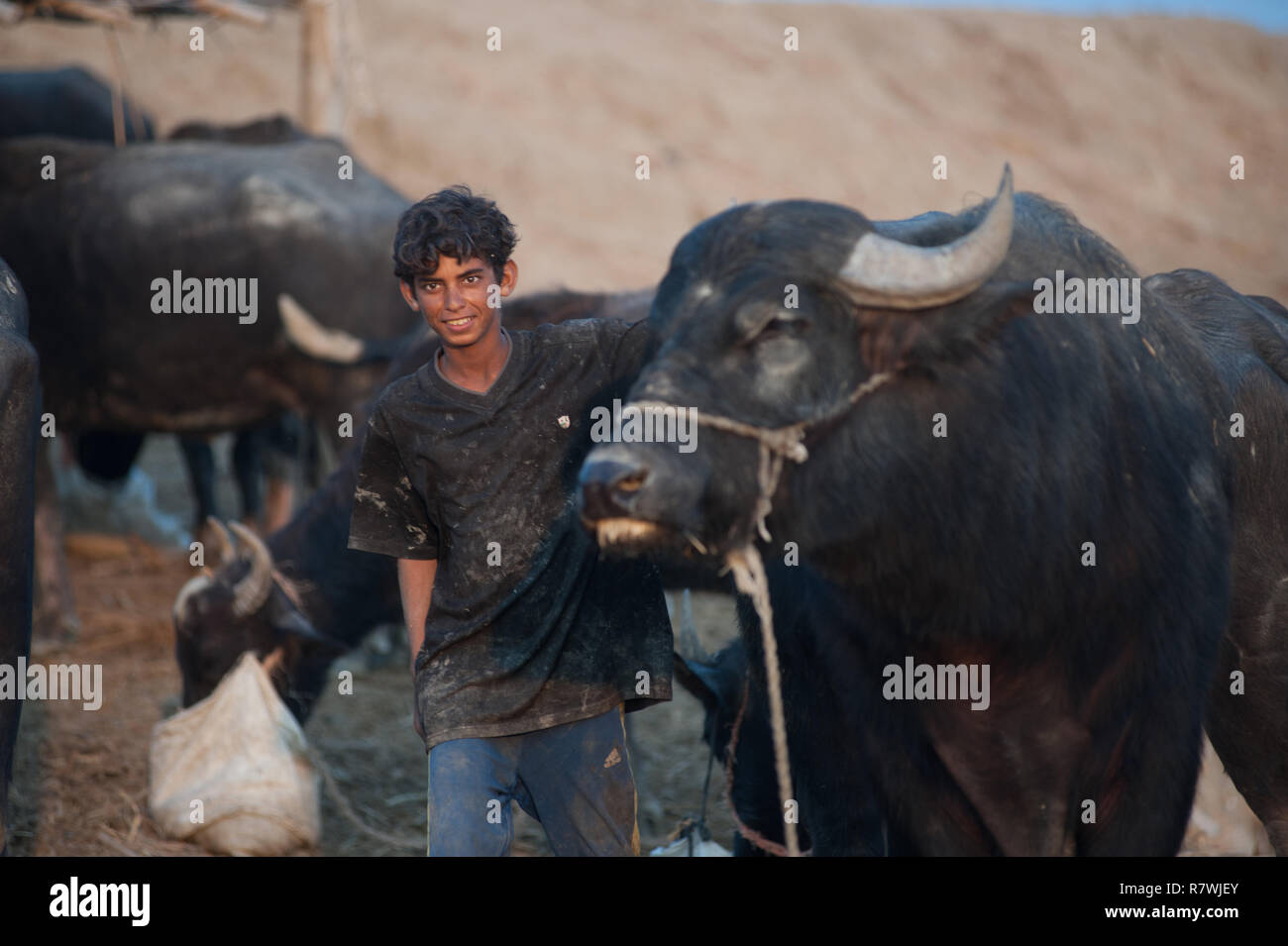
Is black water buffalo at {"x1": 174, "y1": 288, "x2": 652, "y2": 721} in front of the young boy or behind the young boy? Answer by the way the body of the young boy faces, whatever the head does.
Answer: behind

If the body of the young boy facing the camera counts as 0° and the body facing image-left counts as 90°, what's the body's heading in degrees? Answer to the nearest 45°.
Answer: approximately 0°

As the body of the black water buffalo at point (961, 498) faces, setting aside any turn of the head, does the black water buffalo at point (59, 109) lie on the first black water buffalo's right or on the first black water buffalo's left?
on the first black water buffalo's right

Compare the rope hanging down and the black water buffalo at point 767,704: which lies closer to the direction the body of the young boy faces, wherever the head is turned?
the rope hanging down
